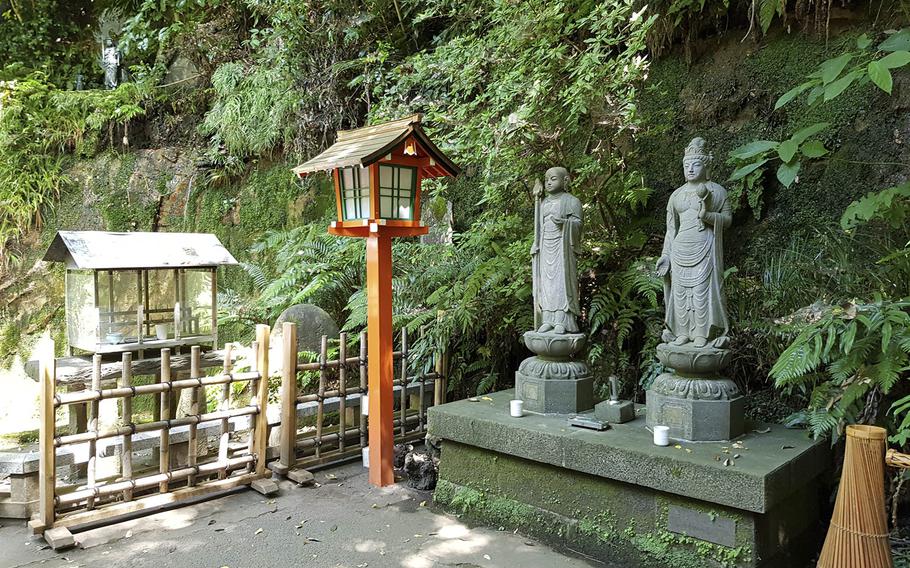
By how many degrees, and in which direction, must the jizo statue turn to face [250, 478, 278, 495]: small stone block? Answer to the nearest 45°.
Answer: approximately 45° to its right

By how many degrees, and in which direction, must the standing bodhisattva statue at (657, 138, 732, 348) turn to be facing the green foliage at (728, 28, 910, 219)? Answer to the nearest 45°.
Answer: approximately 90° to its left

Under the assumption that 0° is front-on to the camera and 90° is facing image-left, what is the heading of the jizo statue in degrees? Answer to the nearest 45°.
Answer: approximately 45°

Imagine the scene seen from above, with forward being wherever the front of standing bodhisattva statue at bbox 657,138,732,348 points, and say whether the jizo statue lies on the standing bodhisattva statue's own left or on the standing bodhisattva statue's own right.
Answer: on the standing bodhisattva statue's own right

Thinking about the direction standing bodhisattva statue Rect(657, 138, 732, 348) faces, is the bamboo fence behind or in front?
in front

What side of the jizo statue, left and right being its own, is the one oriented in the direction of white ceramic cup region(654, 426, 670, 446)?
left

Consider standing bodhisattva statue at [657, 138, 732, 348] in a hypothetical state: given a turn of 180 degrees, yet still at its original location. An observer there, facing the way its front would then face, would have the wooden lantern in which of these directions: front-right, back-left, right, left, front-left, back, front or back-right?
back-left

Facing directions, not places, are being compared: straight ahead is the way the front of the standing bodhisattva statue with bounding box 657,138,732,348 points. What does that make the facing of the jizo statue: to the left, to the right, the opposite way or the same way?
the same way

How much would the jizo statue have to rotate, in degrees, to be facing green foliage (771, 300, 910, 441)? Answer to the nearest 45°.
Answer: approximately 90° to its left

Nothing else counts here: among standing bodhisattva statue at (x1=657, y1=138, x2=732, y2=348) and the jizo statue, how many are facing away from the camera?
0

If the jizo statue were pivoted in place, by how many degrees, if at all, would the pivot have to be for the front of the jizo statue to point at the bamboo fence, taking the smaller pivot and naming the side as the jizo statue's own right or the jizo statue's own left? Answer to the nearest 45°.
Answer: approximately 45° to the jizo statue's own right

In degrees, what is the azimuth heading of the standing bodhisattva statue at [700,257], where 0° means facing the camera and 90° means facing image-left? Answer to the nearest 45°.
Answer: approximately 45°
